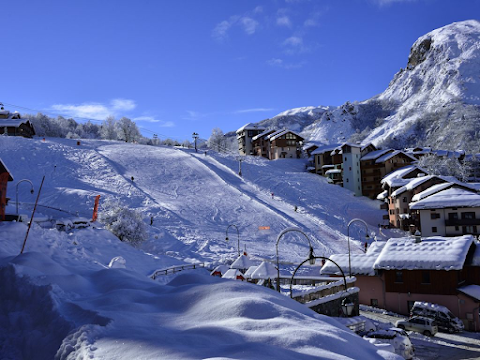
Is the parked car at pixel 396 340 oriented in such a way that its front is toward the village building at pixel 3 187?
no

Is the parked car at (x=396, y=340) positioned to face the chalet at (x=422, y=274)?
no

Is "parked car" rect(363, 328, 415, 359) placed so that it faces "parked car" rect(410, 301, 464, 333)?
no

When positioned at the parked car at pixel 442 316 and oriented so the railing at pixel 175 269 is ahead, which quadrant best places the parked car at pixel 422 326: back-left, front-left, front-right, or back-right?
front-left
